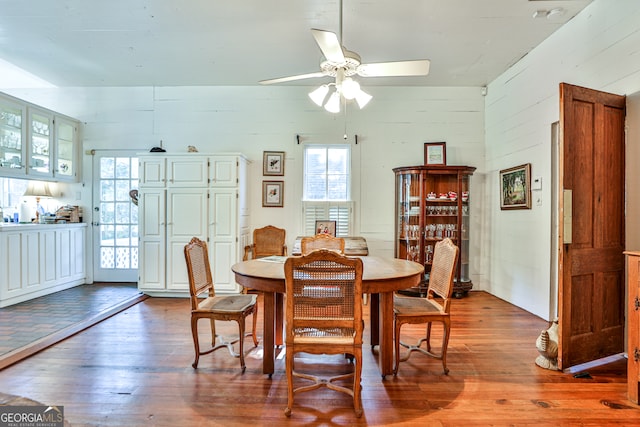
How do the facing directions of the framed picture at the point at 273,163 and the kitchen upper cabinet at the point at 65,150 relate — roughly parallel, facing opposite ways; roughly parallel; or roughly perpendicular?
roughly perpendicular

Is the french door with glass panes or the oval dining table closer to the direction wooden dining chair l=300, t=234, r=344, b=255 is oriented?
the oval dining table

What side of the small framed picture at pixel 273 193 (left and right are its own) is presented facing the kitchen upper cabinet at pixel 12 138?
right

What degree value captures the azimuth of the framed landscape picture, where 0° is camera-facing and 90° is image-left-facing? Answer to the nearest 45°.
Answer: approximately 45°

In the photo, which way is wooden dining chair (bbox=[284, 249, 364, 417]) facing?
away from the camera

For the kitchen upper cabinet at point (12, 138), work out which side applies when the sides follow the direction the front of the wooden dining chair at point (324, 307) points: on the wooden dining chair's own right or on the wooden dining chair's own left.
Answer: on the wooden dining chair's own left

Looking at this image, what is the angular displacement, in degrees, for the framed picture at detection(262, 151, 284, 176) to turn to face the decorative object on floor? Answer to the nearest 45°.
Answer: approximately 45° to its left

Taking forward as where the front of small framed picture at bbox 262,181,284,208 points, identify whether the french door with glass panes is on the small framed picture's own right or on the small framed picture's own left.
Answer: on the small framed picture's own right

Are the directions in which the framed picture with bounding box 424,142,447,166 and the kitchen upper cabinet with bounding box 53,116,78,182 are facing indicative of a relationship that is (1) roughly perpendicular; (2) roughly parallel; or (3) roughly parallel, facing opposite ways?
roughly perpendicular

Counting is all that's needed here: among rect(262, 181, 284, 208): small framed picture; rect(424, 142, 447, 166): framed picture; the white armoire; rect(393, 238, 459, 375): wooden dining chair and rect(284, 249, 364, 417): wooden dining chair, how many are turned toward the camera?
3

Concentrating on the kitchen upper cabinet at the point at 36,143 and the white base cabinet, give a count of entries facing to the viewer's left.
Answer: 0
